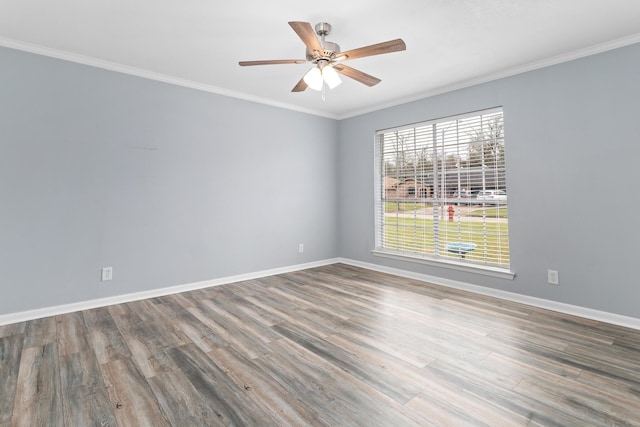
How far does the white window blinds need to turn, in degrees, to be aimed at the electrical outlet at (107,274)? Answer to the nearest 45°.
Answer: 0° — it already faces it

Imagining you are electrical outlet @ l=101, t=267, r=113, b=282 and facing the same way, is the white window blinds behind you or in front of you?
in front

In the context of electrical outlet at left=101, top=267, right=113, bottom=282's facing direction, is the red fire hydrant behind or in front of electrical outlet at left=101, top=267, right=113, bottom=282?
in front

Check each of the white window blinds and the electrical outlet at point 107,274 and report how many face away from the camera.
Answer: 0

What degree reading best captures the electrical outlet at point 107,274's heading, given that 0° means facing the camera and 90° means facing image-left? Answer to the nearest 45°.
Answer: approximately 315°
